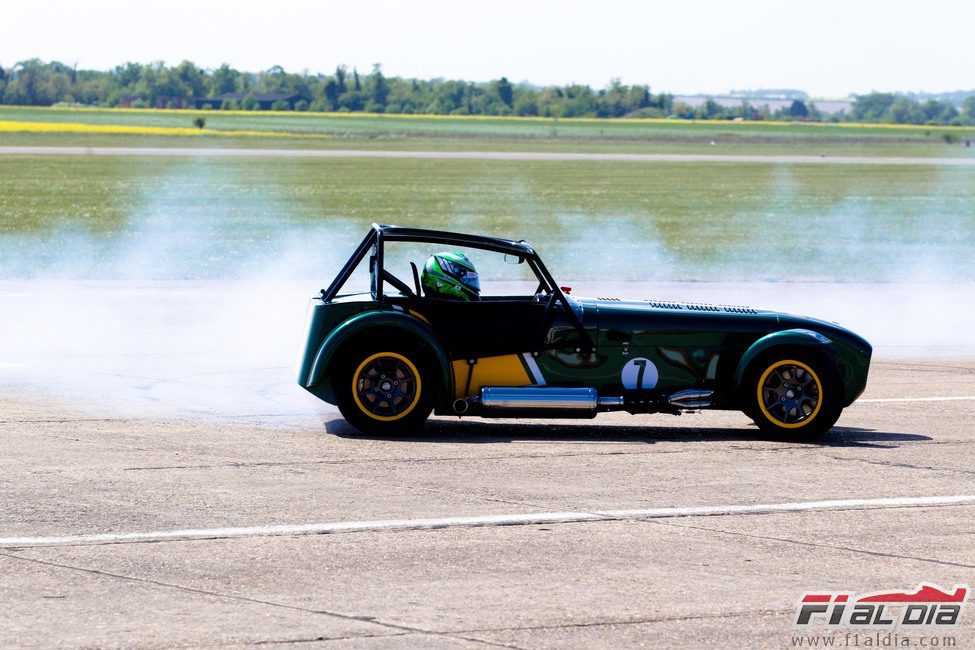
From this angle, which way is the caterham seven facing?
to the viewer's right
